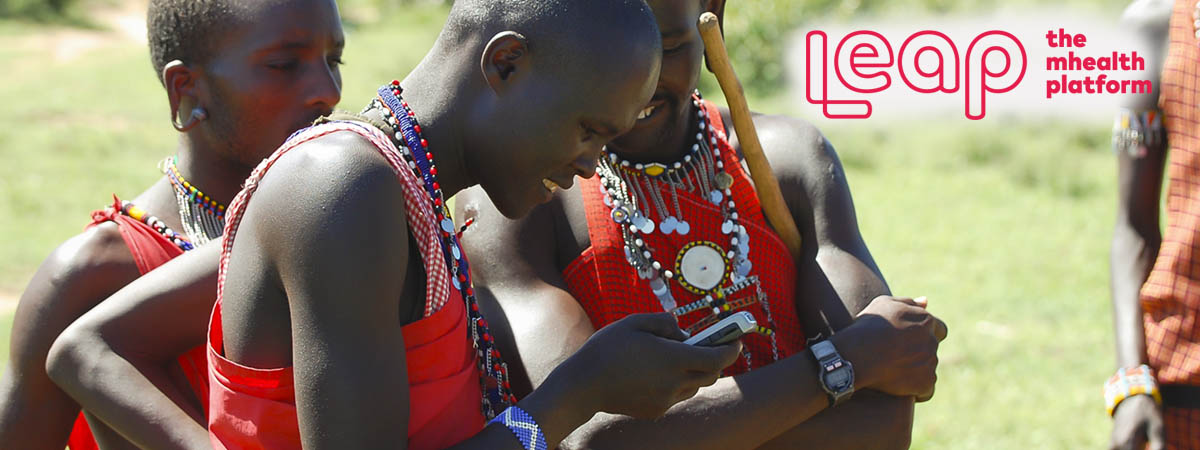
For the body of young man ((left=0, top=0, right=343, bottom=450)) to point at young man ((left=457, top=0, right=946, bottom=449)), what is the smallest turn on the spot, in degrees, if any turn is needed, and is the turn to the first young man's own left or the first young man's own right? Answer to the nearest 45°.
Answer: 0° — they already face them

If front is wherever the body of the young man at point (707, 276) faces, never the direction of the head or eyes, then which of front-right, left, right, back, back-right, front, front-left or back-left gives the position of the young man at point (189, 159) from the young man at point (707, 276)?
right

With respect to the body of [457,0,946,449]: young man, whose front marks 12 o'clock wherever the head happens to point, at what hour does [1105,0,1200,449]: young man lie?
[1105,0,1200,449]: young man is roughly at 8 o'clock from [457,0,946,449]: young man.

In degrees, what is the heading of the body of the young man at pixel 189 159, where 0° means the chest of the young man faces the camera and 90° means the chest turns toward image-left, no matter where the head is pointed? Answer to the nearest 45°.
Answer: approximately 315°

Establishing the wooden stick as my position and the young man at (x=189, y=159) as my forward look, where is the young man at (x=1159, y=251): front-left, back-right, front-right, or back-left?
back-right
